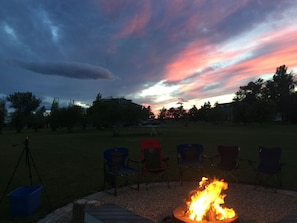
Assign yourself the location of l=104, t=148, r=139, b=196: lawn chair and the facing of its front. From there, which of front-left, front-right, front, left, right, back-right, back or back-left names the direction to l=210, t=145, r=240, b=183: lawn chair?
front-left

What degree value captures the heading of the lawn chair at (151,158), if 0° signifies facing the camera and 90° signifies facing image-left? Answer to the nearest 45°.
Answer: approximately 315°

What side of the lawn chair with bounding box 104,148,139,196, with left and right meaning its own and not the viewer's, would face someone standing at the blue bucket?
right

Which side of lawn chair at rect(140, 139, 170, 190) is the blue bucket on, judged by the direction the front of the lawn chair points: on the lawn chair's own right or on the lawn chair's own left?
on the lawn chair's own right

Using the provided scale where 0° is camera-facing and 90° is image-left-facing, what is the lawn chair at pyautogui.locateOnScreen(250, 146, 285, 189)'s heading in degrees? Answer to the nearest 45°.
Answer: approximately 45°

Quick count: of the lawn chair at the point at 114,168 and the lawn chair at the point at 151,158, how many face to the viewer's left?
0

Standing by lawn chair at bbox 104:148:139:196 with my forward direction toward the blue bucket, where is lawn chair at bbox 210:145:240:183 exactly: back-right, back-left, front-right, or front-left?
back-left

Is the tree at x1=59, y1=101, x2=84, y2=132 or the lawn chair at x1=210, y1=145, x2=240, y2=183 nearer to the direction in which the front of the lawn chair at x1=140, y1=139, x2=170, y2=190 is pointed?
the lawn chair

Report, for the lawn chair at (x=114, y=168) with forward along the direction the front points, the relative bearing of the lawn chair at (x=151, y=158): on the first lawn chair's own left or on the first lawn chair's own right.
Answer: on the first lawn chair's own left

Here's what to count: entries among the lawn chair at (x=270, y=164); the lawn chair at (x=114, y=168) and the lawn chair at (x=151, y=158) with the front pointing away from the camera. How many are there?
0

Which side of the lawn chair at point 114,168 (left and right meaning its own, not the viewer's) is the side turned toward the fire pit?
front

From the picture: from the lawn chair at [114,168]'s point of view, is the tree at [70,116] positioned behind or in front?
behind

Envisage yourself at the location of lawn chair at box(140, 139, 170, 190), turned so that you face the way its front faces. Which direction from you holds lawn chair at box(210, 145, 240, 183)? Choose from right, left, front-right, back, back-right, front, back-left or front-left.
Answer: front-left

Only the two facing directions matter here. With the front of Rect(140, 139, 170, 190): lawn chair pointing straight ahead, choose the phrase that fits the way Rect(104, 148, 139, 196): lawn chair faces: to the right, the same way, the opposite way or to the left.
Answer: the same way

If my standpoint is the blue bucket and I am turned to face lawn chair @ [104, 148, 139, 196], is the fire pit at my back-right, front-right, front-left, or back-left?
front-right

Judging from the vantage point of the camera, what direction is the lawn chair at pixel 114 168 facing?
facing the viewer and to the right of the viewer
